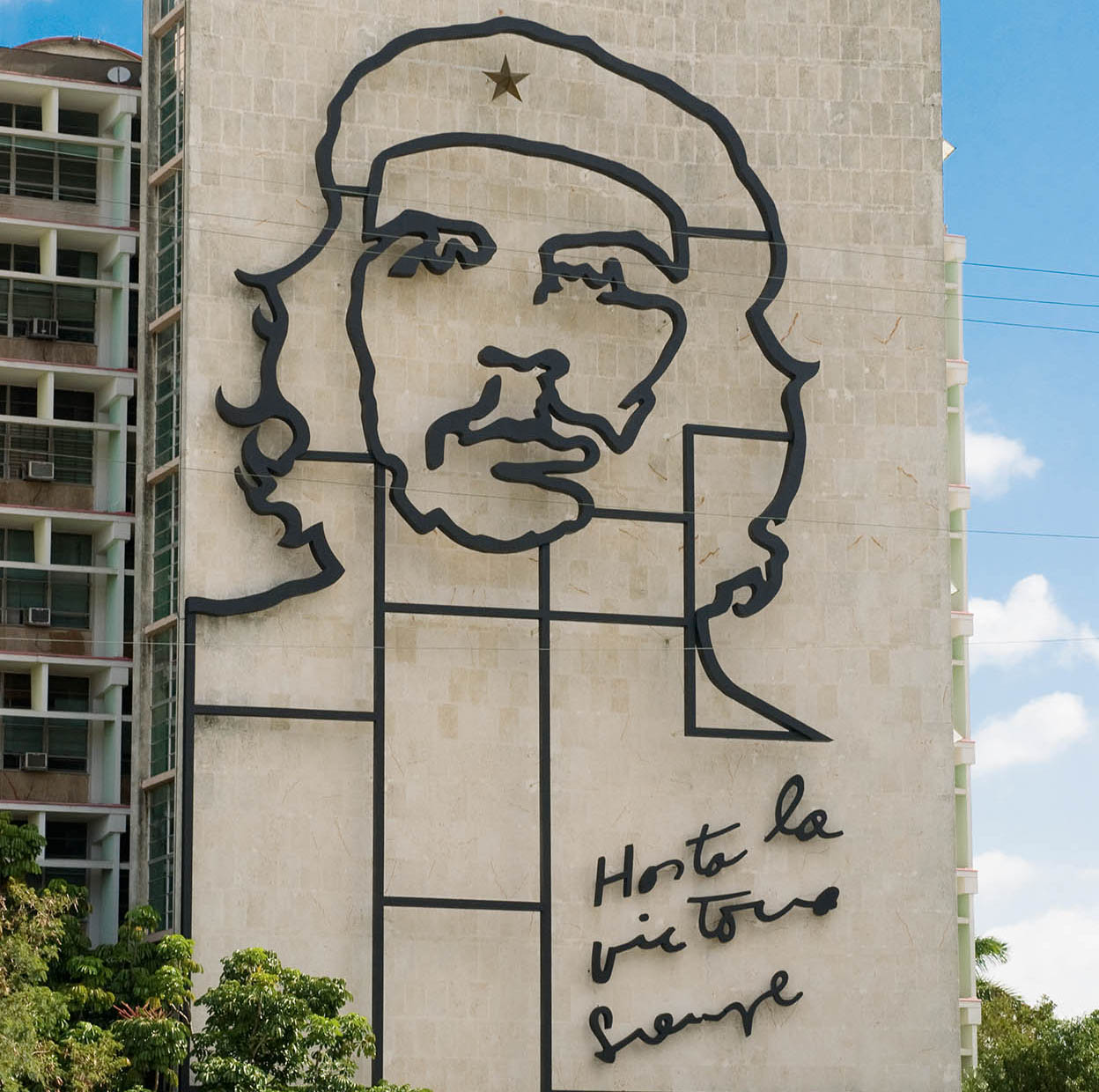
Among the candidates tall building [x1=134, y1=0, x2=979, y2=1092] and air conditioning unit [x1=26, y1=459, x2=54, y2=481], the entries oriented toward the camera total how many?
2

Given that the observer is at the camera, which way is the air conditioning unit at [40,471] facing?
facing the viewer

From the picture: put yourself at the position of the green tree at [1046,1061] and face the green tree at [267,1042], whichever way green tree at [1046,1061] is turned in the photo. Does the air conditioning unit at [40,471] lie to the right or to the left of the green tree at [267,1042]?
right

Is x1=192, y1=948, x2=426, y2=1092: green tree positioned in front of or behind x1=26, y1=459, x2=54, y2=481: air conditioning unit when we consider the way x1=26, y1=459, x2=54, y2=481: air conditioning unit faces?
in front

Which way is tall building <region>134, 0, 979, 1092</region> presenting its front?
toward the camera

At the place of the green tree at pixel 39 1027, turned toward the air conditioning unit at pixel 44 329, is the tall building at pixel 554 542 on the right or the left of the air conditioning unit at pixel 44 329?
right

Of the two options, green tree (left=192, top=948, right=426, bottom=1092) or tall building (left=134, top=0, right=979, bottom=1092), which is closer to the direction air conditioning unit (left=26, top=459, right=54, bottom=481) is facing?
the green tree

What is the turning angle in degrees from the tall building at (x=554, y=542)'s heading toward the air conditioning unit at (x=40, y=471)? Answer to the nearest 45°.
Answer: approximately 90° to its right

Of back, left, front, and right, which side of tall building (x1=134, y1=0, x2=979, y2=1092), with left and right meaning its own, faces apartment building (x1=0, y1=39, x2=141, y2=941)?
right

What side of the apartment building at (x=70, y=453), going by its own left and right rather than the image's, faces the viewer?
front

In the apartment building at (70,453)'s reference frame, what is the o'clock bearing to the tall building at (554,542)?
The tall building is roughly at 10 o'clock from the apartment building.
